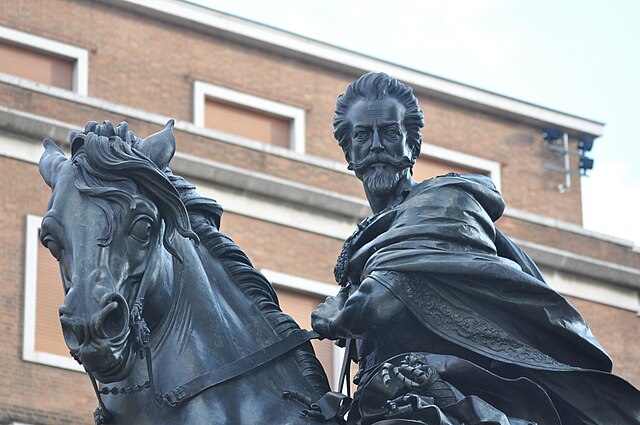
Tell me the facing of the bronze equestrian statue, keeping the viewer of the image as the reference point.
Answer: facing the viewer and to the left of the viewer
